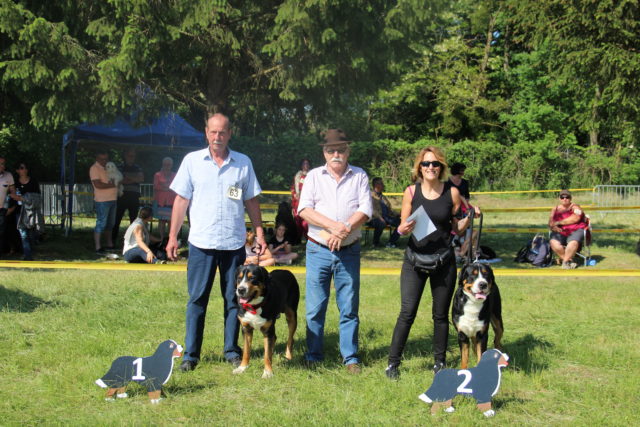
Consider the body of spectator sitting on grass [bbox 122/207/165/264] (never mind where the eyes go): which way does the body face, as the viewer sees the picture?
to the viewer's right

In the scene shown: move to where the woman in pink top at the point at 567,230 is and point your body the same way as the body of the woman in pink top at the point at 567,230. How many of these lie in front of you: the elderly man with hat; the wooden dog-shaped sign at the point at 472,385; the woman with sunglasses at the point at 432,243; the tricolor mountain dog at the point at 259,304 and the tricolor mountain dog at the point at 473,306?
5

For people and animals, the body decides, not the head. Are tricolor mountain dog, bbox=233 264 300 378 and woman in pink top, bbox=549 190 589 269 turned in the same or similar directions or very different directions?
same or similar directions

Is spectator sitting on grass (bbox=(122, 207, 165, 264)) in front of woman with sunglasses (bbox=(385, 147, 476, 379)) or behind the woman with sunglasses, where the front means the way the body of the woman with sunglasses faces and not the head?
behind

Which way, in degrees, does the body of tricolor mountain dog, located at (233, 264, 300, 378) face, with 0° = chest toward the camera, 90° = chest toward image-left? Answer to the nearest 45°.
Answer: approximately 45°

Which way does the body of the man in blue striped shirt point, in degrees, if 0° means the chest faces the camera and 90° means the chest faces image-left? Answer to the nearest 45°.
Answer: approximately 0°

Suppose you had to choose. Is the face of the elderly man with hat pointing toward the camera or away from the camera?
toward the camera

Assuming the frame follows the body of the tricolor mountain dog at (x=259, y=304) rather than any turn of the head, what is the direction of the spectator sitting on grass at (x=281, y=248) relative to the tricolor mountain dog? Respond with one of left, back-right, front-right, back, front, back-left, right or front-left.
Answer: back-right

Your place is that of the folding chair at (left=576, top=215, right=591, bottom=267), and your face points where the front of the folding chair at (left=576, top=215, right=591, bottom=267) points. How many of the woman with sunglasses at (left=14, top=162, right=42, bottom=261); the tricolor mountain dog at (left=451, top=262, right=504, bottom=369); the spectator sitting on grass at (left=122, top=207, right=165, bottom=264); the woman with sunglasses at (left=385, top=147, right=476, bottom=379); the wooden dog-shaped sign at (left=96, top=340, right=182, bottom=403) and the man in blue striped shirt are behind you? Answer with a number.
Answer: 0

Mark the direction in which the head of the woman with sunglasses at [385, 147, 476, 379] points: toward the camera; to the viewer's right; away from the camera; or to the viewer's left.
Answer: toward the camera

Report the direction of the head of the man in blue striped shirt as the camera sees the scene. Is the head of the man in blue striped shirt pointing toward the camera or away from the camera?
toward the camera

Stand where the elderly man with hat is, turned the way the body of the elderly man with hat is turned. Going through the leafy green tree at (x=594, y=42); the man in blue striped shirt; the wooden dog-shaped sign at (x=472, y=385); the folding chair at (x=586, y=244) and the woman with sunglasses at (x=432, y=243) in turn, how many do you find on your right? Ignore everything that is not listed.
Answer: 1

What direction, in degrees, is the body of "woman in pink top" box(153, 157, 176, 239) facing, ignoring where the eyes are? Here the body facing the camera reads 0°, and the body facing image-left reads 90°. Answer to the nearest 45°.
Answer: approximately 0°

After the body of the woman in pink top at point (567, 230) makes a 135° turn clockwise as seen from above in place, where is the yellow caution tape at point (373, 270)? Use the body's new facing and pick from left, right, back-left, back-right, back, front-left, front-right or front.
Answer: left

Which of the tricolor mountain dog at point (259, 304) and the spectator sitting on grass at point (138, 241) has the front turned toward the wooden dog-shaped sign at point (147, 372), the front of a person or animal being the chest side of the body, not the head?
the tricolor mountain dog

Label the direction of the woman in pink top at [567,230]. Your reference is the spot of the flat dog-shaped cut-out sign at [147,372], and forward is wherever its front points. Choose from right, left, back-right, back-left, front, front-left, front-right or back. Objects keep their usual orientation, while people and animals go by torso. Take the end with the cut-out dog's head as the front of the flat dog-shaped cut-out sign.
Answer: front-left

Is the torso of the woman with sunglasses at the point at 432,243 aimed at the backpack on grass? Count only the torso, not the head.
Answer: no

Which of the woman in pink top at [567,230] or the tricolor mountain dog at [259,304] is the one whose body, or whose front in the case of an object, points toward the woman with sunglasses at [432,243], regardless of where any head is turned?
the woman in pink top

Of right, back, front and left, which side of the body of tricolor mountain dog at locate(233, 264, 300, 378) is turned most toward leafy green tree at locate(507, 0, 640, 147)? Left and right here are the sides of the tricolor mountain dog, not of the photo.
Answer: back

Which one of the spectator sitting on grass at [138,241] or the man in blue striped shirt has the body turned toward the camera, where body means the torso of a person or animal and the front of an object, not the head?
the man in blue striped shirt

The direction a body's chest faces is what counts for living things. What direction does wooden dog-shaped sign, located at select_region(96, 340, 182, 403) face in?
to the viewer's right

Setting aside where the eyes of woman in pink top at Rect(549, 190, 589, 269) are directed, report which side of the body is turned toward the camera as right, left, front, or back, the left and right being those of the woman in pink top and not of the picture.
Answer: front
